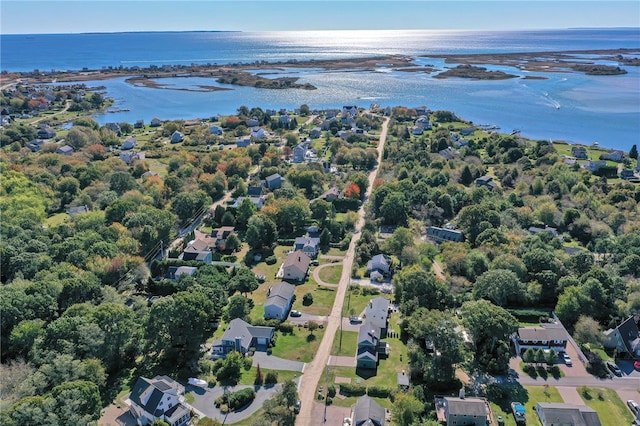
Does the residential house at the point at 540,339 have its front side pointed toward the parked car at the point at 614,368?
no

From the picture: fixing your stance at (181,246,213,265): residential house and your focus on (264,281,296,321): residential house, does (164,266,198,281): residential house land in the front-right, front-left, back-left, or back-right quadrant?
front-right

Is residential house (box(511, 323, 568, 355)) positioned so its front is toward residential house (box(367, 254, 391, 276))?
no

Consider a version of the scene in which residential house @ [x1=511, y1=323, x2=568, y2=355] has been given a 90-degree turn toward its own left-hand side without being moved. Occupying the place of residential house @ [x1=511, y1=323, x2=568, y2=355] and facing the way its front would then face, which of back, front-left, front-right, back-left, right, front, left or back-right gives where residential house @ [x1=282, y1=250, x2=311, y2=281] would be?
back

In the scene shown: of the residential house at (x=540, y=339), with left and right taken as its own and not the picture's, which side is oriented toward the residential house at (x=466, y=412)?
front

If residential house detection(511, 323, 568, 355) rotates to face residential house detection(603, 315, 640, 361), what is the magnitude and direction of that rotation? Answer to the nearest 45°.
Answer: approximately 135° to its left

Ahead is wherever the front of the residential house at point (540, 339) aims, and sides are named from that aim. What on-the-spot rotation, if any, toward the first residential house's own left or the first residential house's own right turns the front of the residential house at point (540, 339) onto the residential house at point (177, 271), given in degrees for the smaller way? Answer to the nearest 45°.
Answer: approximately 90° to the first residential house's own right

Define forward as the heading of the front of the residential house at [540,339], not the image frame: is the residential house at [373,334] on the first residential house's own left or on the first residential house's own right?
on the first residential house's own right

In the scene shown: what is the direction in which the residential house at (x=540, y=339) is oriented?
toward the camera

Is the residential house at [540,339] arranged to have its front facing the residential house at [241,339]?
no

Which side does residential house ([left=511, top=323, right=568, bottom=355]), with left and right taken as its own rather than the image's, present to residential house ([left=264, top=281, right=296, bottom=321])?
right

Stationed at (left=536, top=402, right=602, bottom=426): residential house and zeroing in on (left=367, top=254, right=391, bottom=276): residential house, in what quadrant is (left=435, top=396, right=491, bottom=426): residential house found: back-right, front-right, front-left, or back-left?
front-left

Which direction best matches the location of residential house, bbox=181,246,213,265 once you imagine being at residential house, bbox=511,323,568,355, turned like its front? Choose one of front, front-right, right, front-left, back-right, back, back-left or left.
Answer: right
